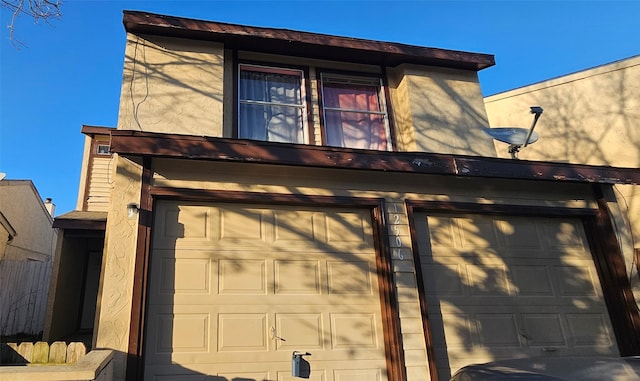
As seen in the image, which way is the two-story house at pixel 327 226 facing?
toward the camera

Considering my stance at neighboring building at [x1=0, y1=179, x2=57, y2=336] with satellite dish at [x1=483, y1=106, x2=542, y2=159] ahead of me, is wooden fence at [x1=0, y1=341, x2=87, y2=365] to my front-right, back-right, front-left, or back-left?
front-right

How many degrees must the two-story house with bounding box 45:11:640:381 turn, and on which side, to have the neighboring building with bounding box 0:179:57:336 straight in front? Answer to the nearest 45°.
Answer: approximately 135° to its right

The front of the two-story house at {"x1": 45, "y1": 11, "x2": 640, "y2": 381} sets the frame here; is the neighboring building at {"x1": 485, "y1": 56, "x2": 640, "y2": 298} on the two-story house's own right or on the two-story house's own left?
on the two-story house's own left
